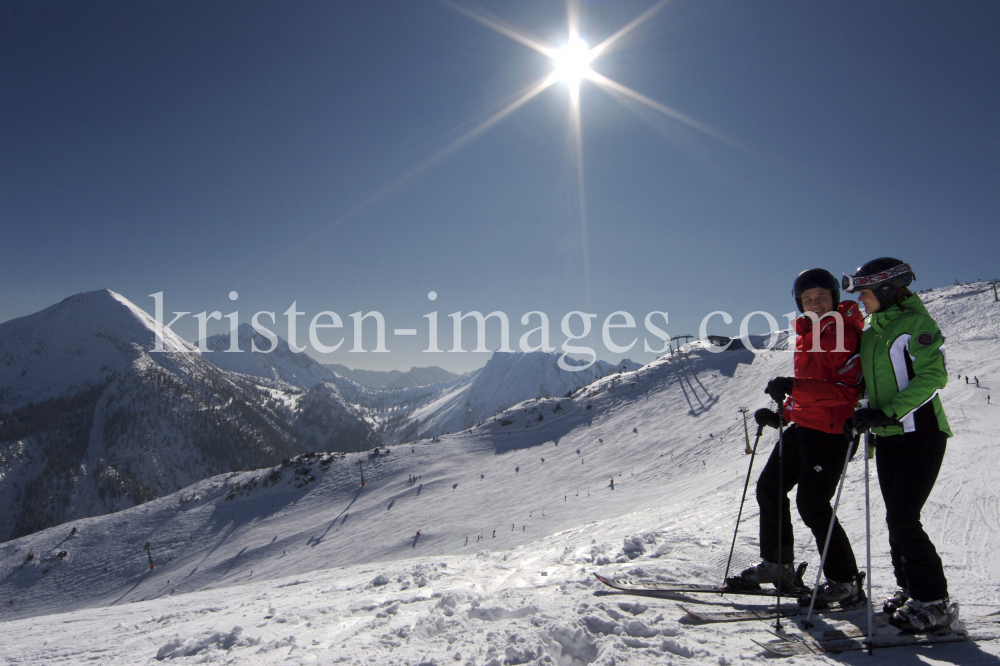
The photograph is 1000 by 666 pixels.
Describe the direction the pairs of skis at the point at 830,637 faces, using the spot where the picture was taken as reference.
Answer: facing to the left of the viewer

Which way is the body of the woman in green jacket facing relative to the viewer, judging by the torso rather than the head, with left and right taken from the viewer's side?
facing to the left of the viewer

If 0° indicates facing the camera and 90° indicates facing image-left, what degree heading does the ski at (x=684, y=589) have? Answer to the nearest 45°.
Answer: approximately 90°
